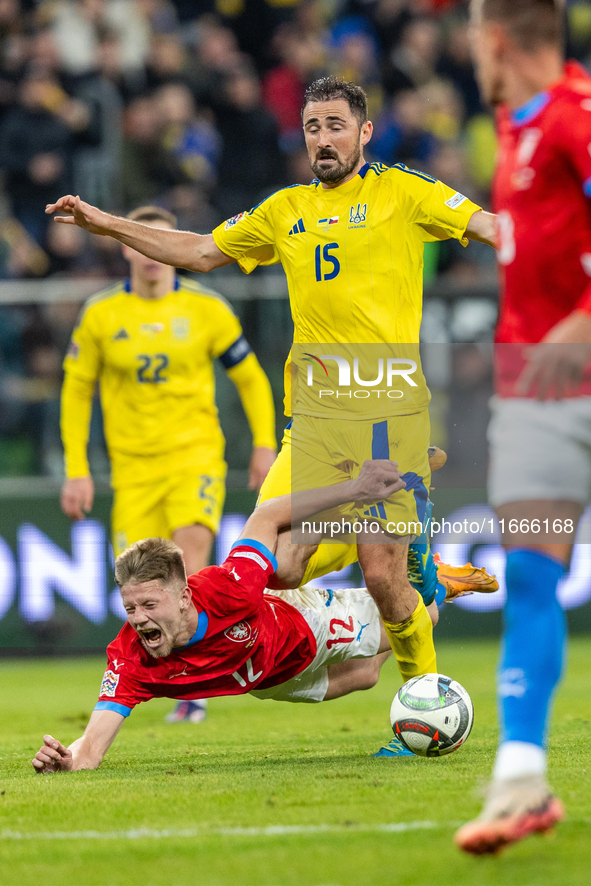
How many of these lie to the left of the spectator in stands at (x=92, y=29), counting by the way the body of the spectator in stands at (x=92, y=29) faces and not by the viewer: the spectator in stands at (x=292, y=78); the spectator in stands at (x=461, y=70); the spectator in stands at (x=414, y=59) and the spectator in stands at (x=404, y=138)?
4

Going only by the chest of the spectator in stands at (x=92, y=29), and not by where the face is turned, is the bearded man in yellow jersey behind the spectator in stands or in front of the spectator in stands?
in front

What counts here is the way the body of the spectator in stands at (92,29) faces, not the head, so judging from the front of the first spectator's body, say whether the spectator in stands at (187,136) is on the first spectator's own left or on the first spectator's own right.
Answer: on the first spectator's own left

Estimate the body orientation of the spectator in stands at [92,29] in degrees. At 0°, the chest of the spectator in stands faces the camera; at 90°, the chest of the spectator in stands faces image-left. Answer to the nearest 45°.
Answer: approximately 0°

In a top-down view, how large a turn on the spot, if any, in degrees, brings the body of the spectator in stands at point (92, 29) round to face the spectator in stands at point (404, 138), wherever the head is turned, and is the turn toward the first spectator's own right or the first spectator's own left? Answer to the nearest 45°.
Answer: approximately 90° to the first spectator's own left

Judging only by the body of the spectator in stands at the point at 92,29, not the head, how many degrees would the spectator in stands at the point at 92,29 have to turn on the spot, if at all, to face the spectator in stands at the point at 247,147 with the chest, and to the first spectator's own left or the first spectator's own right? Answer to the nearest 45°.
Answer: approximately 45° to the first spectator's own left

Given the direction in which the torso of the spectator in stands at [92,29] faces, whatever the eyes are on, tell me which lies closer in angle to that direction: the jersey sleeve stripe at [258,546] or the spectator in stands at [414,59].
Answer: the jersey sleeve stripe

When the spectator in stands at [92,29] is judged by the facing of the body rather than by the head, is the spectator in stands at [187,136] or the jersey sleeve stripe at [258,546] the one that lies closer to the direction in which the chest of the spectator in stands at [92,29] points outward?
the jersey sleeve stripe

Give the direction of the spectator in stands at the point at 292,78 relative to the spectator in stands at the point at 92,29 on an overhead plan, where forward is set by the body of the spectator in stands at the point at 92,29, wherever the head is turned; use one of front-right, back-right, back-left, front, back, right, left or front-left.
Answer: left

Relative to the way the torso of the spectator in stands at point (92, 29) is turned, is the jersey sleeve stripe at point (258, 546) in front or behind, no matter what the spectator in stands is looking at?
in front
